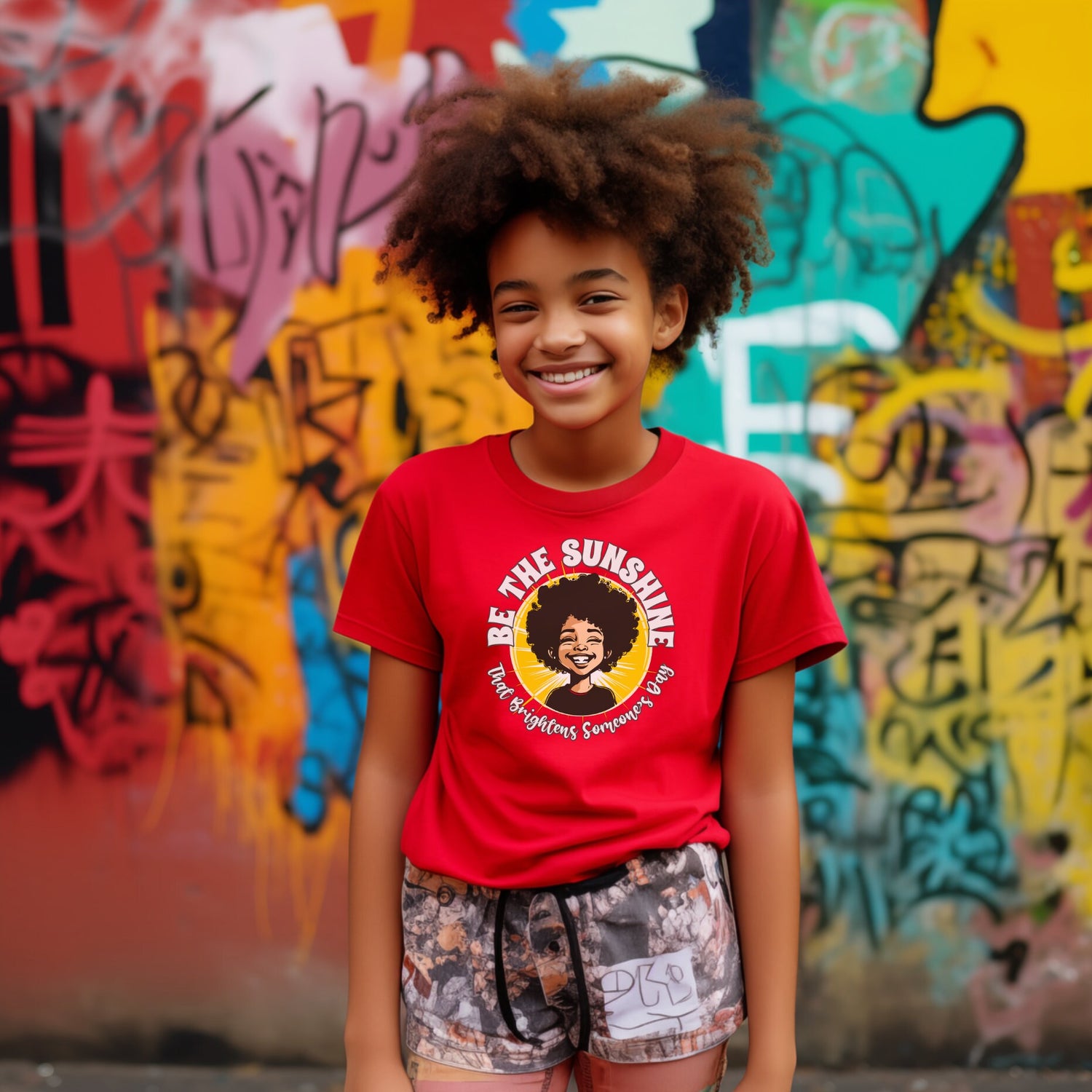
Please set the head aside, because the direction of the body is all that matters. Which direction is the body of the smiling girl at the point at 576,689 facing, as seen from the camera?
toward the camera
